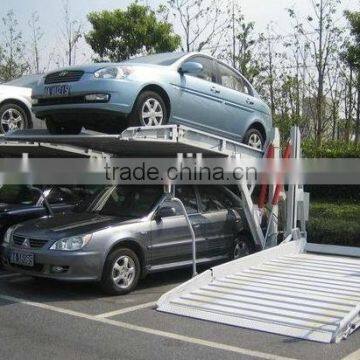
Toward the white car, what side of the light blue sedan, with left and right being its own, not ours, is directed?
right

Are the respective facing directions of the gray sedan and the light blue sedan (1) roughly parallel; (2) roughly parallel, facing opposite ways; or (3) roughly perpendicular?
roughly parallel

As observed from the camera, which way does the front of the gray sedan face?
facing the viewer and to the left of the viewer

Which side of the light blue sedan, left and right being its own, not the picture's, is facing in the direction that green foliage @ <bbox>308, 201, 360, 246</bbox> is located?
back

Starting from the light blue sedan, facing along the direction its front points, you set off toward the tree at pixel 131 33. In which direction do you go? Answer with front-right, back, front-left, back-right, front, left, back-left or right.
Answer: back-right

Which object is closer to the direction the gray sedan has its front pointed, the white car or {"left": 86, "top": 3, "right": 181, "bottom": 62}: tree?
the white car

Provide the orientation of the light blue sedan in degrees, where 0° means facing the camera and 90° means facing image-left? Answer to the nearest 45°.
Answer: approximately 45°

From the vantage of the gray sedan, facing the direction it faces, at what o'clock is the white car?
The white car is roughly at 3 o'clock from the gray sedan.

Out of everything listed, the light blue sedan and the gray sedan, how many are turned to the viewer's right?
0
